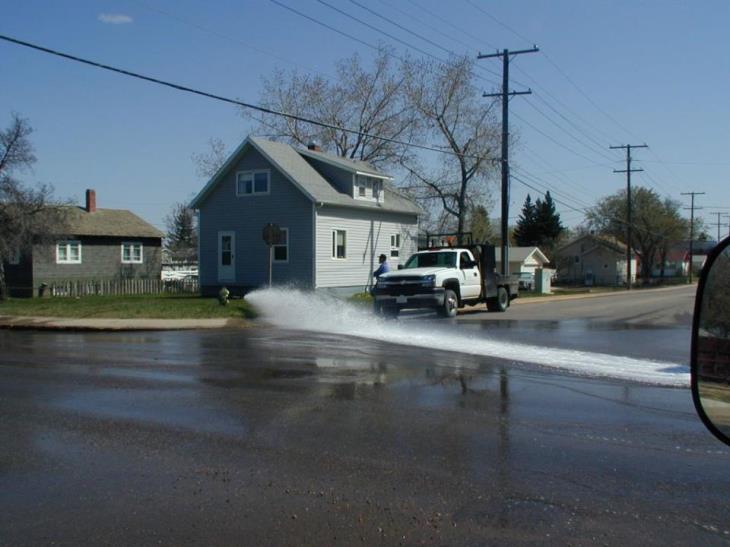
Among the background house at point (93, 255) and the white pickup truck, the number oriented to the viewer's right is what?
0

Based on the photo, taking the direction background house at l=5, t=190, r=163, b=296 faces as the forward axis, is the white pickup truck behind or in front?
in front

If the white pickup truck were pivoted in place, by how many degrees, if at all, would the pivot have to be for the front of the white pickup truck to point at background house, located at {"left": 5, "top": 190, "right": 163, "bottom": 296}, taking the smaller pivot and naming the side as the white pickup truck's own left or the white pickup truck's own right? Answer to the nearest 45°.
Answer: approximately 90° to the white pickup truck's own right

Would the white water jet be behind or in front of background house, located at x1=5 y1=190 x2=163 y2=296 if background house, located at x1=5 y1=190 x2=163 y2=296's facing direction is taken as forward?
in front

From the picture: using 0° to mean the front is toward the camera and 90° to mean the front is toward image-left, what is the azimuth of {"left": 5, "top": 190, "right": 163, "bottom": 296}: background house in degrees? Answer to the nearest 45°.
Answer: approximately 0°

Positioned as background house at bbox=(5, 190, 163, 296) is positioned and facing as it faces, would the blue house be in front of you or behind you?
in front

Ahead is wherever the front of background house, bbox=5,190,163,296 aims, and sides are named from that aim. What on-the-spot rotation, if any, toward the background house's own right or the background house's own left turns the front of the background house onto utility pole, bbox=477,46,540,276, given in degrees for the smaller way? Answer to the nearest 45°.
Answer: approximately 45° to the background house's own left

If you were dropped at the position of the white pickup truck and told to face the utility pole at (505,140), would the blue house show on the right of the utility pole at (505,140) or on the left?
left

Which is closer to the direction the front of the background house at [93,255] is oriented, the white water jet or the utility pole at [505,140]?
the white water jet

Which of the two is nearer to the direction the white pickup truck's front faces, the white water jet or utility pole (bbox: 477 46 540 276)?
the white water jet

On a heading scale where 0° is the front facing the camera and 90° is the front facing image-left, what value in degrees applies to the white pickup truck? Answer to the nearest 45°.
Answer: approximately 45°

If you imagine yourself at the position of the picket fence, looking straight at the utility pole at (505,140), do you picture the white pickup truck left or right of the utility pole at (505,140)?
right
